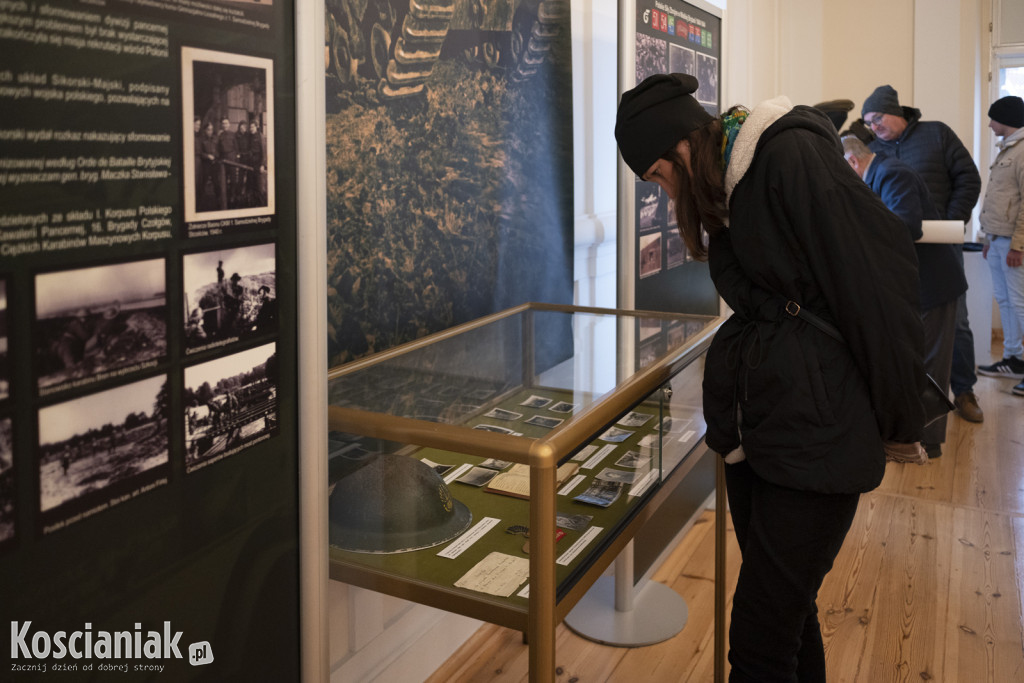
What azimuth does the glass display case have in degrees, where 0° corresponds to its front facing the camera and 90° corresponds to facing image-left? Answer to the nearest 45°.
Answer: approximately 315°

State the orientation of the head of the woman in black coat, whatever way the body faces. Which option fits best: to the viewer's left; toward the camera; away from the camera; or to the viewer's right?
to the viewer's left
